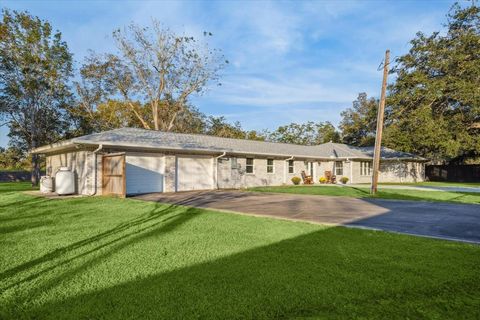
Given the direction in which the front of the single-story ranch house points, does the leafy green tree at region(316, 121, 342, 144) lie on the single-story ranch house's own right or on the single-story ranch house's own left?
on the single-story ranch house's own left

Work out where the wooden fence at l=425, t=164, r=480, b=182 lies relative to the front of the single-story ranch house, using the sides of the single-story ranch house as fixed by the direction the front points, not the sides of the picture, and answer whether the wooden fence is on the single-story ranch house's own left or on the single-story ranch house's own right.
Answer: on the single-story ranch house's own left

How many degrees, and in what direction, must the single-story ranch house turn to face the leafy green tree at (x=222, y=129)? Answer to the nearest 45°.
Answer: approximately 135° to its left

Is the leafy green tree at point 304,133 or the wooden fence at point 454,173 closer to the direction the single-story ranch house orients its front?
the wooden fence

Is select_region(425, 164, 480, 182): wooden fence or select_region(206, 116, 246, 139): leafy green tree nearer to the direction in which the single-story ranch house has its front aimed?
the wooden fence

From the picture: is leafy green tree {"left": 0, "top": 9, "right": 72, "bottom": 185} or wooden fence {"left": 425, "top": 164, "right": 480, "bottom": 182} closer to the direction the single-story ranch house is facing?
the wooden fence

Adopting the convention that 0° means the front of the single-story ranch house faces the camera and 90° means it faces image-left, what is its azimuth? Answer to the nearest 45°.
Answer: approximately 315°

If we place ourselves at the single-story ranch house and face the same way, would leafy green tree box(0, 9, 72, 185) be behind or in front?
behind

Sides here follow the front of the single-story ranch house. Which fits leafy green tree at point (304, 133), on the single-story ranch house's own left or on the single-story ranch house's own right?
on the single-story ranch house's own left
